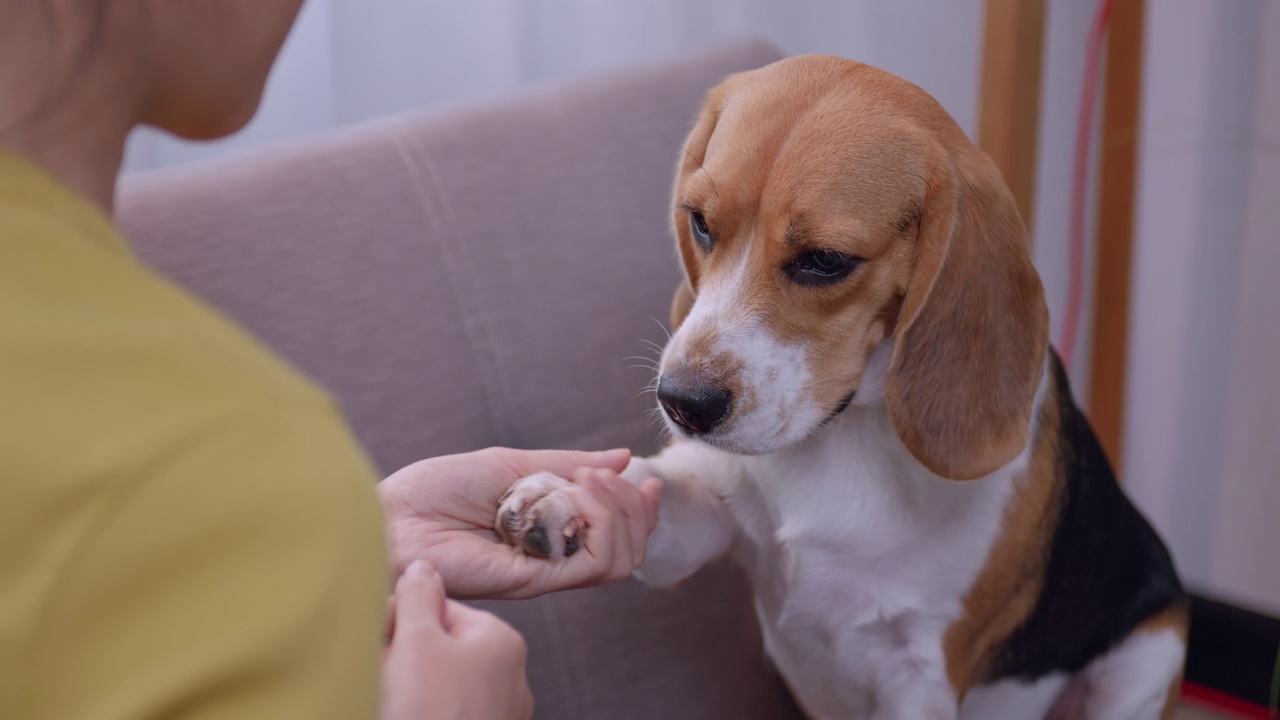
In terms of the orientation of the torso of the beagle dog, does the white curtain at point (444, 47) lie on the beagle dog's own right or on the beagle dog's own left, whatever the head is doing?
on the beagle dog's own right

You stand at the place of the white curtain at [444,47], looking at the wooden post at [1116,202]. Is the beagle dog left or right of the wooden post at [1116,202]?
right

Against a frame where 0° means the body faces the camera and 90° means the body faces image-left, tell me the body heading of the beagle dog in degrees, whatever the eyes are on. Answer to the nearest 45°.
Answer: approximately 45°

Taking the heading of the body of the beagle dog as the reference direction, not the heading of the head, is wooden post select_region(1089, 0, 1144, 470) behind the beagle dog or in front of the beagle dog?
behind
